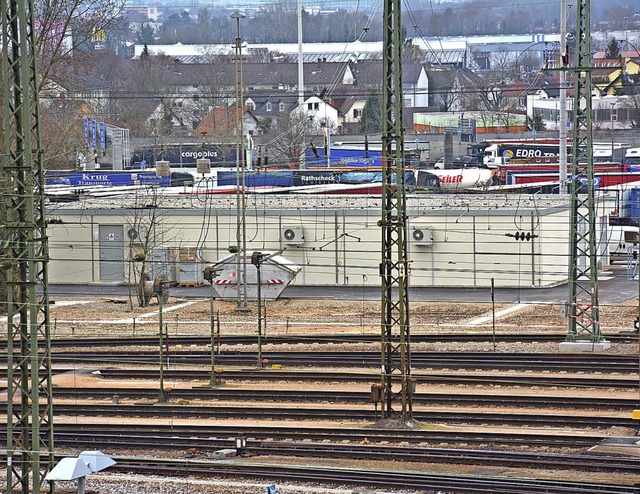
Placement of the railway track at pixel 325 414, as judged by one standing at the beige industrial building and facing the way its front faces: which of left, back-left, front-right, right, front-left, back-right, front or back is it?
front

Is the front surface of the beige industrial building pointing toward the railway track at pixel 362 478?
yes

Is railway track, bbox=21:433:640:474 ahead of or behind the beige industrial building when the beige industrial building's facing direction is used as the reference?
ahead

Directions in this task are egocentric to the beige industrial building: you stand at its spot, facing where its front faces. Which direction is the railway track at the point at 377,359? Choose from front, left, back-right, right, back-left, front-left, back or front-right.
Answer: front

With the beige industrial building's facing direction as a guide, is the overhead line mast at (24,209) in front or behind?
in front

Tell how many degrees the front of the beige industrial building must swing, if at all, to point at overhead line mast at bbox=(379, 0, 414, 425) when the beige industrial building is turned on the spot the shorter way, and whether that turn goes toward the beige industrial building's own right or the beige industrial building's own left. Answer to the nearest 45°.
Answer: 0° — it already faces it

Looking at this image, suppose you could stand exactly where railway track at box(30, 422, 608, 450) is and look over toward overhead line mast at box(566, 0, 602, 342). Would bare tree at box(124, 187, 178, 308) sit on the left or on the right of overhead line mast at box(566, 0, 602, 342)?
left

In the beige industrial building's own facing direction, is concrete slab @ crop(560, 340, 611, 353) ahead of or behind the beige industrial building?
ahead

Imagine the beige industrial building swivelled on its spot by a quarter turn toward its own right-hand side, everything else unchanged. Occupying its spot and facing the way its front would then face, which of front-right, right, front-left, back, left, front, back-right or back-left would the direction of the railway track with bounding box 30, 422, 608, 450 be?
left

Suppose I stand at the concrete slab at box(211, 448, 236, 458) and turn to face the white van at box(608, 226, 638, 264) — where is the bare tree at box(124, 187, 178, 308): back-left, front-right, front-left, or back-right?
front-left

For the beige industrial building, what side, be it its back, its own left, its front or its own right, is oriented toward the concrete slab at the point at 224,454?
front

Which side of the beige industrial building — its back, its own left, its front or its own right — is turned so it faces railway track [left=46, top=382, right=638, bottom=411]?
front

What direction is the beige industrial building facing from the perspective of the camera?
toward the camera

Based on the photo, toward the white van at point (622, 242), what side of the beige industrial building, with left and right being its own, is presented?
left
